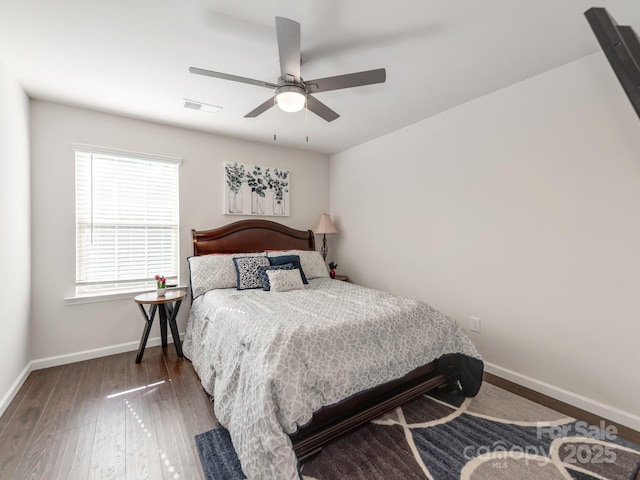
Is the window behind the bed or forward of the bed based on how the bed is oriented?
behind

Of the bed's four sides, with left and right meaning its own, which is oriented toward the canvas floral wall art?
back

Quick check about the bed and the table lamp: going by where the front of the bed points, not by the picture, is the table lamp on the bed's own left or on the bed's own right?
on the bed's own left

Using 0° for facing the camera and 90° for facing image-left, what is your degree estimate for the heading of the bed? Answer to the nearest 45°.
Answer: approximately 315°

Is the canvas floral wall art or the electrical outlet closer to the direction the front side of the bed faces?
the electrical outlet

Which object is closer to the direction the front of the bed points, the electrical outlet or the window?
the electrical outlet
